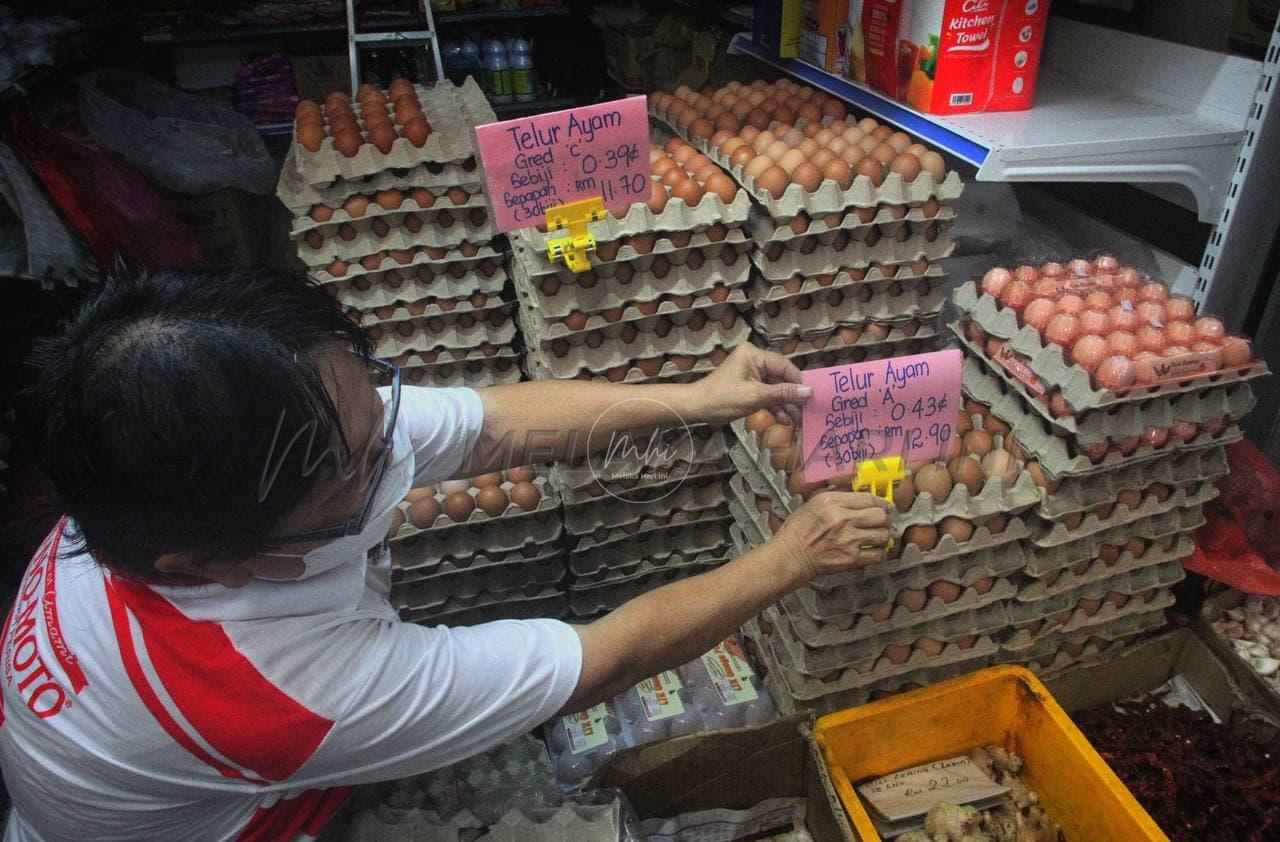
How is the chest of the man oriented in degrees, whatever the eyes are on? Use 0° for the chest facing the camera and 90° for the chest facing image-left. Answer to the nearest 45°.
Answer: approximately 270°

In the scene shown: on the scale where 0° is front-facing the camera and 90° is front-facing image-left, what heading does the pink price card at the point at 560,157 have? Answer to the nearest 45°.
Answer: approximately 0°

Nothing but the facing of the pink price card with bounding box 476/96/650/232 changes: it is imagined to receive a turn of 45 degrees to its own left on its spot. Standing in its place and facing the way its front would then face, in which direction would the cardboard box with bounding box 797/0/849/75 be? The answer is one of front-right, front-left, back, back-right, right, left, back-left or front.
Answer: left

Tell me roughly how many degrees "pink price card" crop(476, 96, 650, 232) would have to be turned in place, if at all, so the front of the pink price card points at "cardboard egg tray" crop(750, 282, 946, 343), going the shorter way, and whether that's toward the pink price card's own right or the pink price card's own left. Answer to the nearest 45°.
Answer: approximately 90° to the pink price card's own left

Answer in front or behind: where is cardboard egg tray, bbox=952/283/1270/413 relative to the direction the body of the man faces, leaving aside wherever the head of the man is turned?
in front

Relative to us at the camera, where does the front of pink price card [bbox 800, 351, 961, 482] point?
facing the viewer

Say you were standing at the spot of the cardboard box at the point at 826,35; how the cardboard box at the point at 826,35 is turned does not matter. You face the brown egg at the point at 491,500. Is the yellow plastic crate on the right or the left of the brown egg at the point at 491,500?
left

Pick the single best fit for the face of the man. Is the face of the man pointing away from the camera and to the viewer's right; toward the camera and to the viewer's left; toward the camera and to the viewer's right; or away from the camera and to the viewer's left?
away from the camera and to the viewer's right

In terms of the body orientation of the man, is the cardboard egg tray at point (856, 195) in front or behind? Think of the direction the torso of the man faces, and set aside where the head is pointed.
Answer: in front

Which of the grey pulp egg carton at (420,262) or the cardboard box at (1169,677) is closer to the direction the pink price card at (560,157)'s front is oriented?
the cardboard box

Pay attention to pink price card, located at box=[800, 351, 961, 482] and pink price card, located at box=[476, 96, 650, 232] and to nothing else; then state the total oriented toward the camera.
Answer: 2
